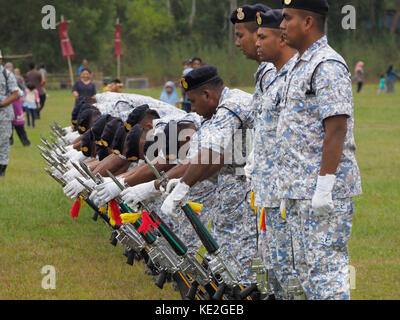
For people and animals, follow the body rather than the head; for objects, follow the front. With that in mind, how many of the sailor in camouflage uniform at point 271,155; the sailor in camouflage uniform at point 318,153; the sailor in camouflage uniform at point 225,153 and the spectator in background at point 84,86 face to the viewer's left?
3

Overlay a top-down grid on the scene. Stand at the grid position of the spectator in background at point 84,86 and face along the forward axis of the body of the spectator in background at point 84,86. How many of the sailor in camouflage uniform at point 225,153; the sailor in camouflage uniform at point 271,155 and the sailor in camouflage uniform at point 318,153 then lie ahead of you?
3

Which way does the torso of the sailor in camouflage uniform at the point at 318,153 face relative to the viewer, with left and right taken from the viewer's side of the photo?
facing to the left of the viewer

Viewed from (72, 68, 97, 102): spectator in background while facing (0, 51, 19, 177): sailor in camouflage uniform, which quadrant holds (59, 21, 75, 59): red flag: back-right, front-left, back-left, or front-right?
back-right

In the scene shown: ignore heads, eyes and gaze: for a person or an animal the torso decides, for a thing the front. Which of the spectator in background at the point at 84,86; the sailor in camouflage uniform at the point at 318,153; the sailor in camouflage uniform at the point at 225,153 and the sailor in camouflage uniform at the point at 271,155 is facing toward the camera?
the spectator in background

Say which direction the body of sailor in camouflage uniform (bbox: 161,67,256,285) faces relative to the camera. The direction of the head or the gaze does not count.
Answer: to the viewer's left

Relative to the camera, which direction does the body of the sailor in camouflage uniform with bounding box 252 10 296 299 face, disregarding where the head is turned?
to the viewer's left

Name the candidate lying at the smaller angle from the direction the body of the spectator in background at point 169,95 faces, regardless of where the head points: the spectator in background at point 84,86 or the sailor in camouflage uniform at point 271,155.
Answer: the sailor in camouflage uniform

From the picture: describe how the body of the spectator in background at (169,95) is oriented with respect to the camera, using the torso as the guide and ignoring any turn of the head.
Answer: toward the camera

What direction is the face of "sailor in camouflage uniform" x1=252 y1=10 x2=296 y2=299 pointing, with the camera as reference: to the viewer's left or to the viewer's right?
to the viewer's left

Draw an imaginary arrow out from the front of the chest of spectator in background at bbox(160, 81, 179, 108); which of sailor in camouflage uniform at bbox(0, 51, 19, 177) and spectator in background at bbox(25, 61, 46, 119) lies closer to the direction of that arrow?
the sailor in camouflage uniform

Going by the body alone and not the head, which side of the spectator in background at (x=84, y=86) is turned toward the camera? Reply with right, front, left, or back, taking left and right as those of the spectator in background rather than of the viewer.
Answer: front
